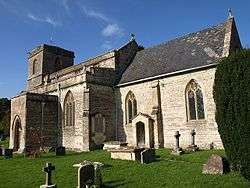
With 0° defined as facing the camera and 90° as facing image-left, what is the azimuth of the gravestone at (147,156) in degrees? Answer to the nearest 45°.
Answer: approximately 315°

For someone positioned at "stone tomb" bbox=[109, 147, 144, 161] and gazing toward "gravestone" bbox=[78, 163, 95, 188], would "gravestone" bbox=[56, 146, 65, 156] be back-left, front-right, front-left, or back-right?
back-right

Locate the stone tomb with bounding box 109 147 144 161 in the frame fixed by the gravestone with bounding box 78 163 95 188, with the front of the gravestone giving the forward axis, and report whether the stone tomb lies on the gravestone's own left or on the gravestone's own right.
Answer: on the gravestone's own left

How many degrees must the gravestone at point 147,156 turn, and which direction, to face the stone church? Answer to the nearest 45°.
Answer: approximately 135° to its left

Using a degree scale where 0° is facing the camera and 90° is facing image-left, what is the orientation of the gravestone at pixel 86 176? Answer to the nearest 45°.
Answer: approximately 315°
